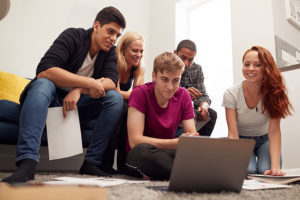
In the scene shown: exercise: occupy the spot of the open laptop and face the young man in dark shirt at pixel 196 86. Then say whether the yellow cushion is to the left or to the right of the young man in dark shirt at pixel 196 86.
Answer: left

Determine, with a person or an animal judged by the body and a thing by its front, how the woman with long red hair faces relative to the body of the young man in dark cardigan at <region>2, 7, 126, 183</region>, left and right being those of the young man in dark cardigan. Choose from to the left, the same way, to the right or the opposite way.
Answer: to the right

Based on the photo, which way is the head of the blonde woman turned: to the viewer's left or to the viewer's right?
to the viewer's right

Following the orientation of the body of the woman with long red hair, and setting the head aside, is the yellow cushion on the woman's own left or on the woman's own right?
on the woman's own right

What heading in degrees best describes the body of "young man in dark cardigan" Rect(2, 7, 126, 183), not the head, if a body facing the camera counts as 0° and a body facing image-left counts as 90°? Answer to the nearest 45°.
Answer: approximately 315°

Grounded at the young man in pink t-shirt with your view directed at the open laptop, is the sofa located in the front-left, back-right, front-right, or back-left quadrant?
back-right
